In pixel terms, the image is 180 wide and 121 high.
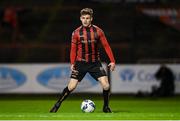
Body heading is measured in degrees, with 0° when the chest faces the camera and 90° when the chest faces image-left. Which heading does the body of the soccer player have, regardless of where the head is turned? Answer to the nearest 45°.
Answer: approximately 0°
